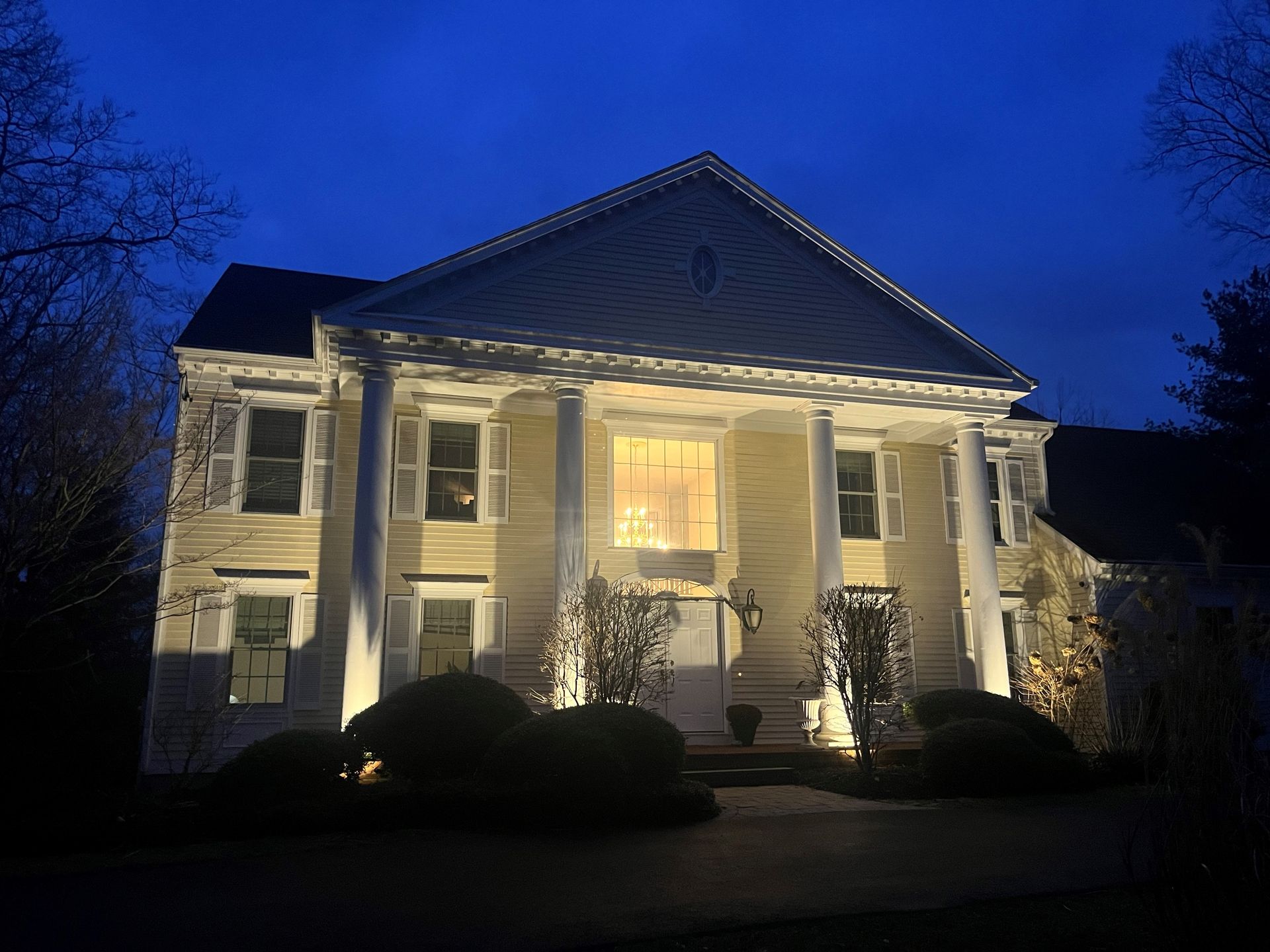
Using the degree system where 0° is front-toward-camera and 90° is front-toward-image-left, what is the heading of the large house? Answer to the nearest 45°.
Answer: approximately 0°

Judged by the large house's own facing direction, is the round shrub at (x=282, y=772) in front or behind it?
in front

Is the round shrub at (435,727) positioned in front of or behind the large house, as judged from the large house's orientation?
in front

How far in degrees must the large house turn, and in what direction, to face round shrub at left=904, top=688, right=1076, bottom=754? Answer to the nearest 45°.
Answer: approximately 90° to its left

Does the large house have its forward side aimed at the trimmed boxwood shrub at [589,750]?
yes

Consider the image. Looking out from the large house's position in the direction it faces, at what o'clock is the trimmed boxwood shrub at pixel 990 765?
The trimmed boxwood shrub is roughly at 10 o'clock from the large house.

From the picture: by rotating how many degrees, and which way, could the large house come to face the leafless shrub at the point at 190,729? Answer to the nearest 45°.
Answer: approximately 90° to its right

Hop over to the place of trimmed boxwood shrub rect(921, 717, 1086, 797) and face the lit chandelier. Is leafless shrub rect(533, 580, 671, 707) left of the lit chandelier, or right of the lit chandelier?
left

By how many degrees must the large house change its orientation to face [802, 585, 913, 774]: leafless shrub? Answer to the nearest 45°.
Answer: approximately 45° to its left
